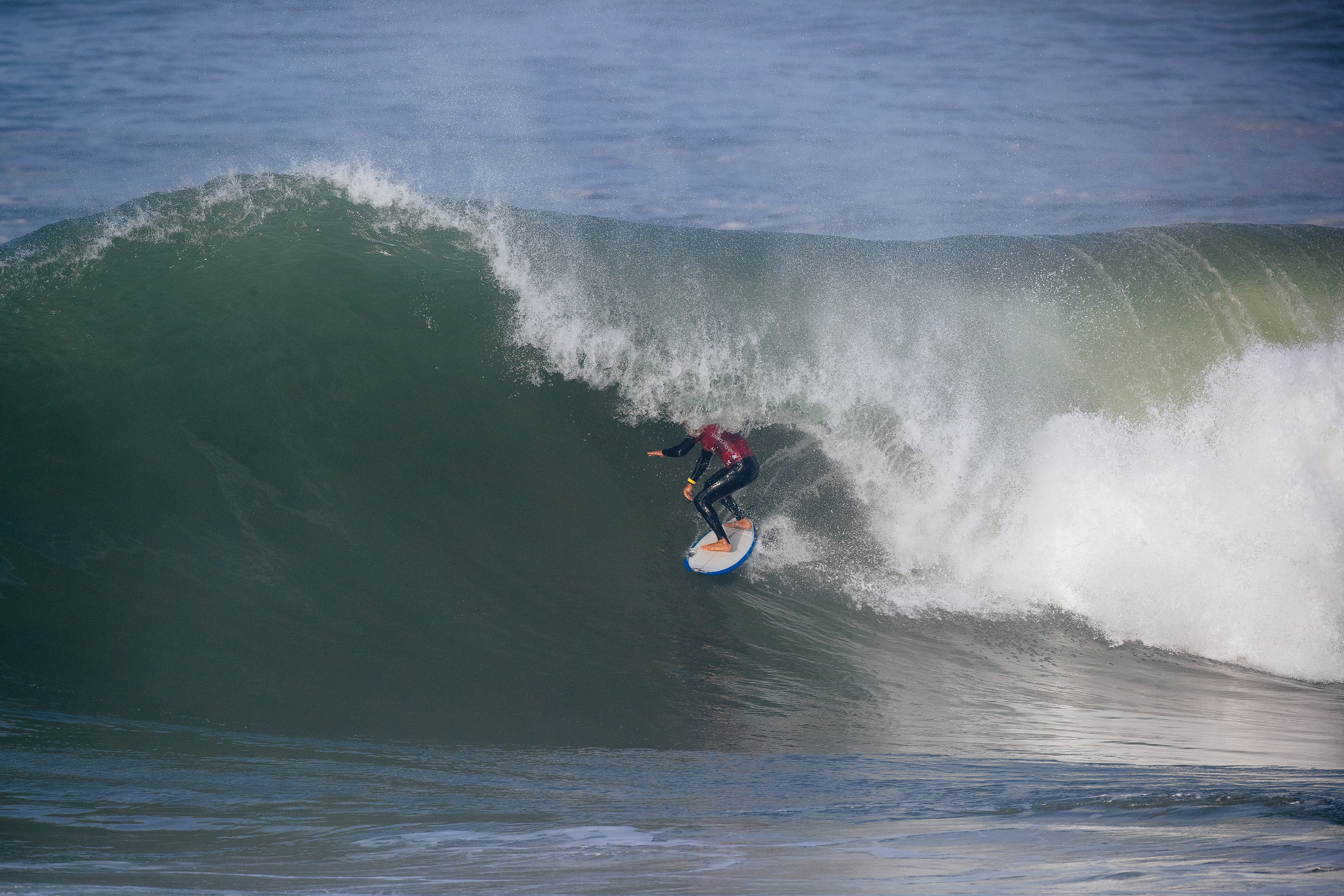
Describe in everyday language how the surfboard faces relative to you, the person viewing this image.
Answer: facing the viewer and to the left of the viewer

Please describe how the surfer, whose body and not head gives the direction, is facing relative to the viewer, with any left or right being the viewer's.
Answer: facing to the left of the viewer
